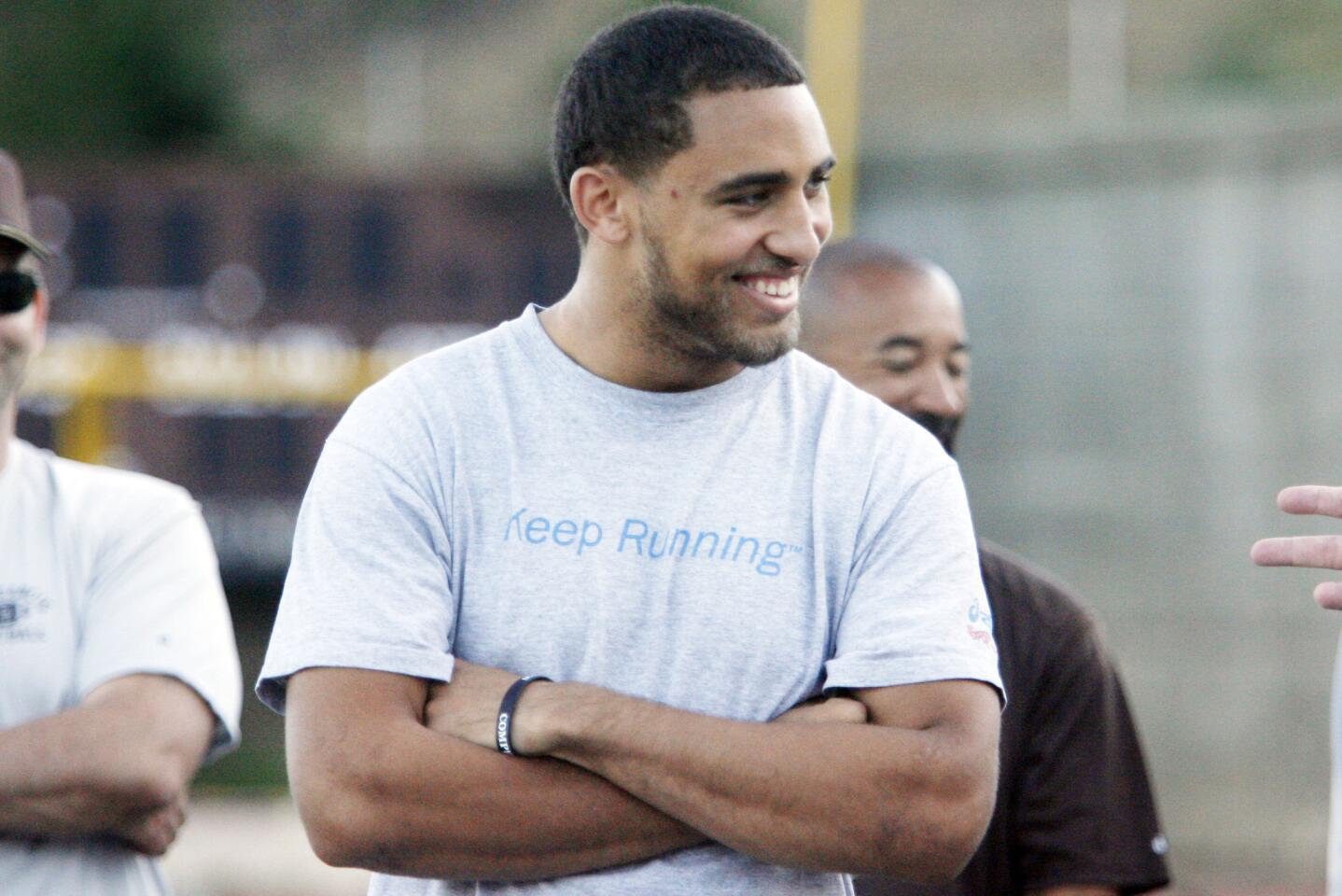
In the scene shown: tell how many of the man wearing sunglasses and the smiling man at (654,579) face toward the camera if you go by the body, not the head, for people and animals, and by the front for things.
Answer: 2

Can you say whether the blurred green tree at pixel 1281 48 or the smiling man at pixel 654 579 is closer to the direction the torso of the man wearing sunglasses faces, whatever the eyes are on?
the smiling man

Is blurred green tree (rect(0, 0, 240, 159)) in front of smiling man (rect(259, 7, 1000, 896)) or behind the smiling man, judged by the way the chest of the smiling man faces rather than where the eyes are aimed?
behind

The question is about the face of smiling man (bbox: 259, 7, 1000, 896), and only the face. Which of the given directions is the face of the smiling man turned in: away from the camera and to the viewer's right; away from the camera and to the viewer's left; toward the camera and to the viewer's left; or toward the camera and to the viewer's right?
toward the camera and to the viewer's right

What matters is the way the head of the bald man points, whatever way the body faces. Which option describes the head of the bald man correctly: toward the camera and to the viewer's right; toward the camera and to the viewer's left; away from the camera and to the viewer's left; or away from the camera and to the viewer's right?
toward the camera and to the viewer's right

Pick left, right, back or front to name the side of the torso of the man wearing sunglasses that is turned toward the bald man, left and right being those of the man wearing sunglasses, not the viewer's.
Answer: left

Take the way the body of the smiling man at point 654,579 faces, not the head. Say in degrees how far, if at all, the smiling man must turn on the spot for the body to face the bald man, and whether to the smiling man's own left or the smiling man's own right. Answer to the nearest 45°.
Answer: approximately 135° to the smiling man's own left

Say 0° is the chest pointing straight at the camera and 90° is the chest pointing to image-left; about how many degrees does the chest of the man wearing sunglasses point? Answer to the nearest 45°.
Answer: approximately 0°

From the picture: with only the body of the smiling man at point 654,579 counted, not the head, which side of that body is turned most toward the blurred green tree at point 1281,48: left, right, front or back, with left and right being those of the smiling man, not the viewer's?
back

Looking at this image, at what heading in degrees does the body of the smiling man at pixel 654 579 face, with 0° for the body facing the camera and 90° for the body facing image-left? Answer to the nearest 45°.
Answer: approximately 0°
